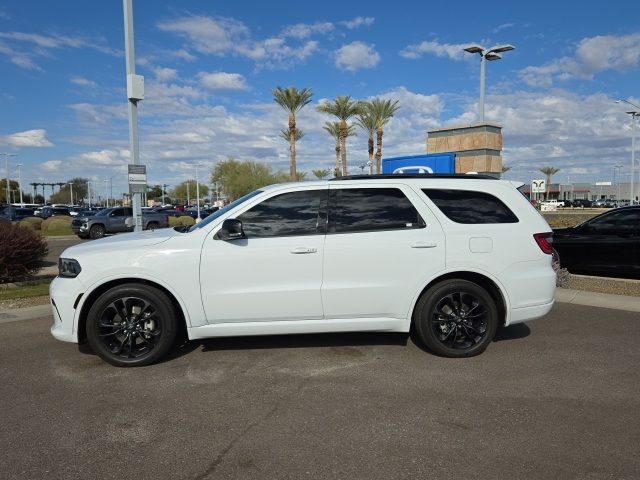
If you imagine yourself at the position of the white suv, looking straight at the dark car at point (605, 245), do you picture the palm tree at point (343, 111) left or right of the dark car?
left

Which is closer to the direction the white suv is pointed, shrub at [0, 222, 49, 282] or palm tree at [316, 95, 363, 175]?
the shrub

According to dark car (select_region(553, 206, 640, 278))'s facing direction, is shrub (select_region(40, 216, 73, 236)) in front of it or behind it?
in front

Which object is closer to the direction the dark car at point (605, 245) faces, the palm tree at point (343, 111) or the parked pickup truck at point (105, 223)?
the parked pickup truck

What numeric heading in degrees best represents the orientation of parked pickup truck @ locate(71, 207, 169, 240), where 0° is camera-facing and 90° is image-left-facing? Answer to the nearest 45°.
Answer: approximately 45°

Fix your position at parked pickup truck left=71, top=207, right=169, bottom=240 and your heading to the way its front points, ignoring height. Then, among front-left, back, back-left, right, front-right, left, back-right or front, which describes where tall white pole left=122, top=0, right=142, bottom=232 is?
front-left

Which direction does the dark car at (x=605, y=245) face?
to the viewer's left

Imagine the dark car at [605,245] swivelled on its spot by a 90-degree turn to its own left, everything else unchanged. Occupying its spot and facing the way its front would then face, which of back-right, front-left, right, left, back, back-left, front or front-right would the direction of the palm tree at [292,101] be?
back-right

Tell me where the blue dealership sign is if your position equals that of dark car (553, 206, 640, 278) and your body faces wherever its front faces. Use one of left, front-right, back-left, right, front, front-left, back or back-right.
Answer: front-right

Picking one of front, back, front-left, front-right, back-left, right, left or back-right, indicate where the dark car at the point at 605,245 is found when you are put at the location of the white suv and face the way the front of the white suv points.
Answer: back-right

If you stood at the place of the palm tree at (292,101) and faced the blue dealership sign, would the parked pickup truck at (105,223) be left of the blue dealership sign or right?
right

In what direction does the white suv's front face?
to the viewer's left
